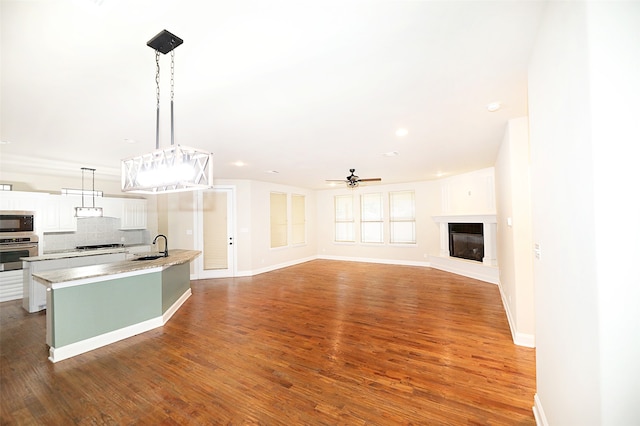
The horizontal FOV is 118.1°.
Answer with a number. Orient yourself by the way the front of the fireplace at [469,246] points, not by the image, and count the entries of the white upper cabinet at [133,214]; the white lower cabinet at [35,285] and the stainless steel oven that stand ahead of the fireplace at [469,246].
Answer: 3

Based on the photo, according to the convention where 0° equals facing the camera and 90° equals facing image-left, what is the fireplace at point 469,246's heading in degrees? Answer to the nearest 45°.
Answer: approximately 45°

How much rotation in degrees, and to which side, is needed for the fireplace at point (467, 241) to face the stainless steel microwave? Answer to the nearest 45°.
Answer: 0° — it already faces it
